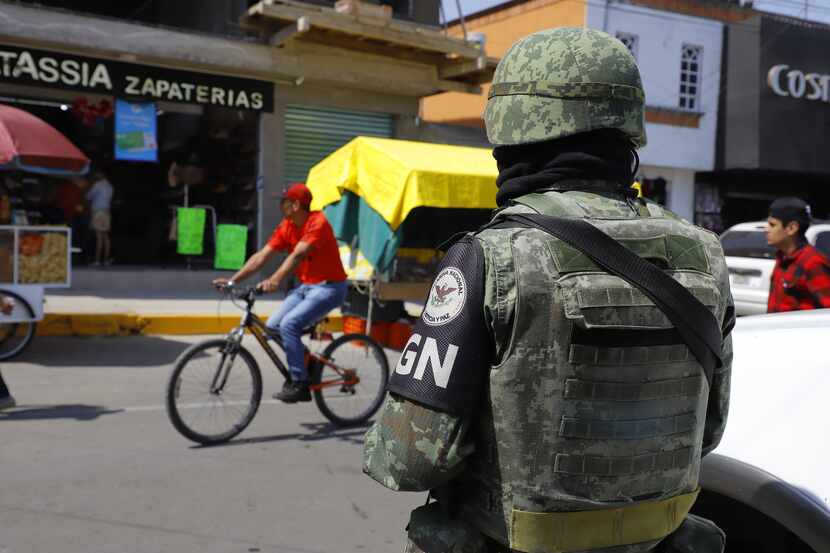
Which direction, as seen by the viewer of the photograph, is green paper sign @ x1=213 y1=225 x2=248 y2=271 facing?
facing the viewer

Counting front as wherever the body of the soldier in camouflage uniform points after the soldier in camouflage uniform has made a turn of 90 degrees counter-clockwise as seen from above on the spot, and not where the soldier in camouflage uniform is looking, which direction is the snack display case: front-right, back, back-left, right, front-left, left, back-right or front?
right

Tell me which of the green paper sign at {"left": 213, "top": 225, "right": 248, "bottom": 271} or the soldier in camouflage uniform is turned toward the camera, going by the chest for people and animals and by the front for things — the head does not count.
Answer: the green paper sign

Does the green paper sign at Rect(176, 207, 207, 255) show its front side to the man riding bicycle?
yes

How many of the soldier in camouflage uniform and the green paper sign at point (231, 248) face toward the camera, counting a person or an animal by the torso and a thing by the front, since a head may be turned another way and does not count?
1

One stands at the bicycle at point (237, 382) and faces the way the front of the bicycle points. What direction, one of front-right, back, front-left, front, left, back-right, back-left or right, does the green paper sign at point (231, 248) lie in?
back-right

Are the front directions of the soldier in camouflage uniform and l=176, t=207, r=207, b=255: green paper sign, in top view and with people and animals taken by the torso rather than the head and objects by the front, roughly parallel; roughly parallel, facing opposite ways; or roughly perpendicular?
roughly parallel, facing opposite ways

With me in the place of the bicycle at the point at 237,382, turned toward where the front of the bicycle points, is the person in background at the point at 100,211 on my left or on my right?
on my right

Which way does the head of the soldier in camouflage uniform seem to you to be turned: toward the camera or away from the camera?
away from the camera

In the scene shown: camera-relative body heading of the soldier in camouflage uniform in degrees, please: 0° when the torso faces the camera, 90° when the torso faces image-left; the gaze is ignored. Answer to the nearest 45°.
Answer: approximately 135°

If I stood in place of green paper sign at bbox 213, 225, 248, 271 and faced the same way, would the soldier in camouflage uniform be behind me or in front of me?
in front

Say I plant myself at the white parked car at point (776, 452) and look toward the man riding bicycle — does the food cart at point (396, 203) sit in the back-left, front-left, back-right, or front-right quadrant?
front-right

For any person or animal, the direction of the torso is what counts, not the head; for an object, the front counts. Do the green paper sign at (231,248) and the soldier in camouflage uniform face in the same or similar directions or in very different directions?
very different directions

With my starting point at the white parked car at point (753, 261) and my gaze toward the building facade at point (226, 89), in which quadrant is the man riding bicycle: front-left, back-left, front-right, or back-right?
front-left

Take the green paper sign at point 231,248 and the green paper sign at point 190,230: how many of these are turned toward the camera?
2

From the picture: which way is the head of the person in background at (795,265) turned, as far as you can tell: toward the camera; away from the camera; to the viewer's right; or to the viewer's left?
to the viewer's left

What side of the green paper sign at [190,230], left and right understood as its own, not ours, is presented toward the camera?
front
